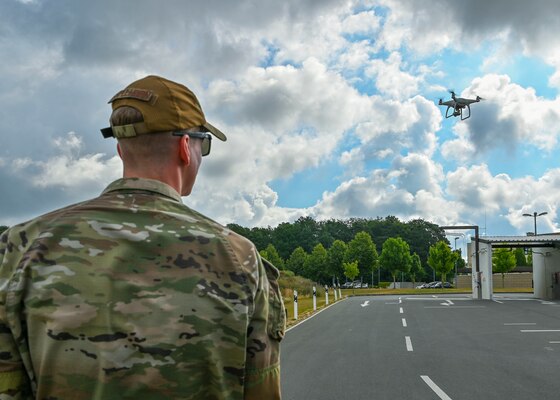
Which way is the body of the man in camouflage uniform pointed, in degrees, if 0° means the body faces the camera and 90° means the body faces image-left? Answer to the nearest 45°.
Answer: approximately 180°

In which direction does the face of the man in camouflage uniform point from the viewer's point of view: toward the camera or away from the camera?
away from the camera

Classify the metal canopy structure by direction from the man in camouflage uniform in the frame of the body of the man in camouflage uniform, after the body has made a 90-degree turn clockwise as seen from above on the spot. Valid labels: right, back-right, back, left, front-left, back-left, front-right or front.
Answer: front-left

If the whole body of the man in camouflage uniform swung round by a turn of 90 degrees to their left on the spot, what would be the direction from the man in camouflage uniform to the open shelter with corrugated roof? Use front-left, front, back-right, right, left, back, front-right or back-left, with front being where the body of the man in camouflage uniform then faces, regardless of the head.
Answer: back-right
